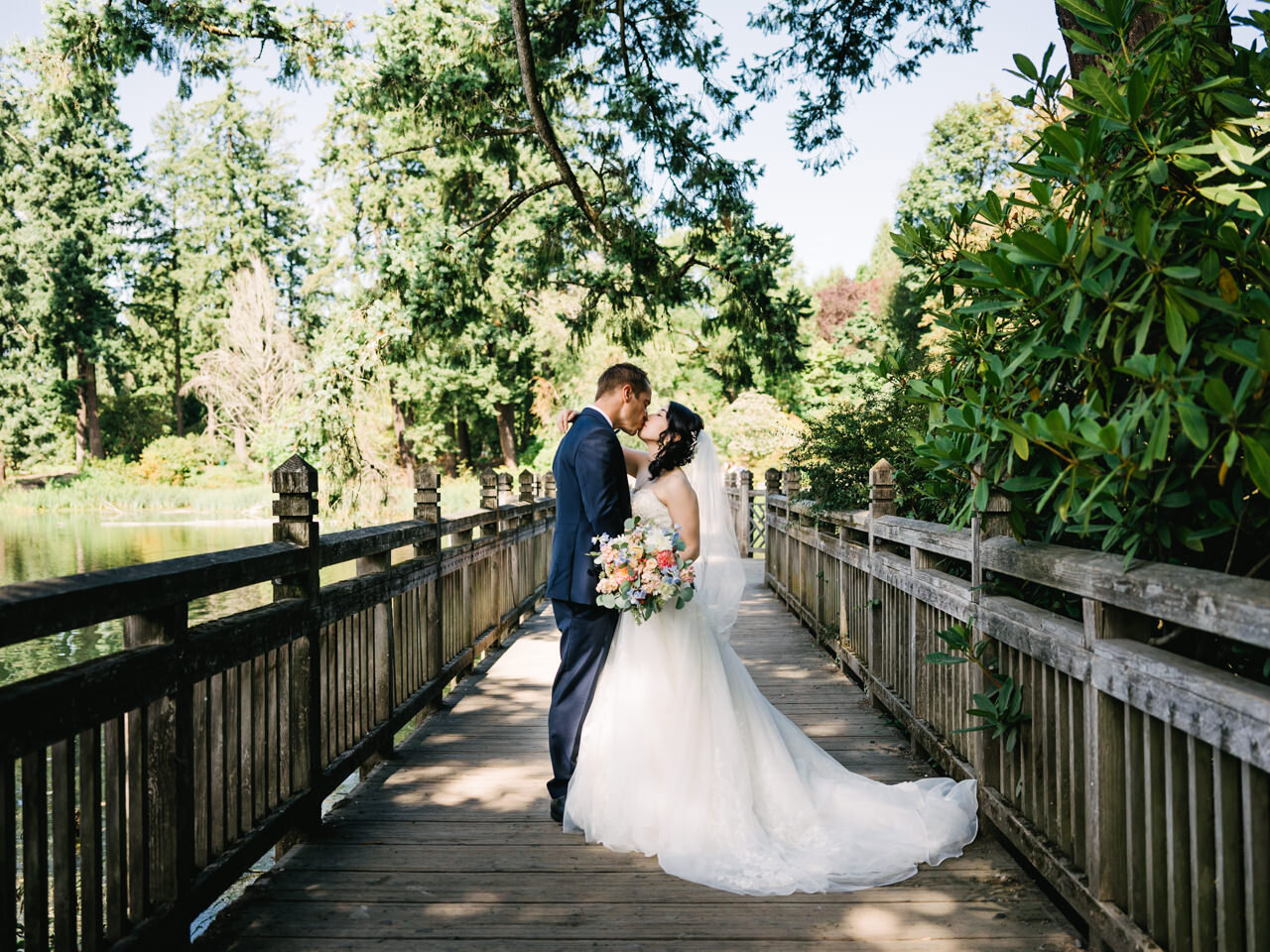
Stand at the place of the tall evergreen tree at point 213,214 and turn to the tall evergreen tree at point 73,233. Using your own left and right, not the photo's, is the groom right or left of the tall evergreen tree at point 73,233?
left

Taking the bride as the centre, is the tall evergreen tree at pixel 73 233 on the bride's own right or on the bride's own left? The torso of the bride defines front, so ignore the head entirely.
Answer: on the bride's own right

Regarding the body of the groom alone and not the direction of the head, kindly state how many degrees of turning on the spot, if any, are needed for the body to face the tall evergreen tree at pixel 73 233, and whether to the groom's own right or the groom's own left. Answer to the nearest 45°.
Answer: approximately 135° to the groom's own left

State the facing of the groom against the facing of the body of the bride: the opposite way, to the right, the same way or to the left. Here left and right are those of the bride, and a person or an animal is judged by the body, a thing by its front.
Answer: the opposite way

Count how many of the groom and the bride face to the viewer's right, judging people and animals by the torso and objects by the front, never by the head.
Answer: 1

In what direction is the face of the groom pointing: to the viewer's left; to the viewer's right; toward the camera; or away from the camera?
to the viewer's right

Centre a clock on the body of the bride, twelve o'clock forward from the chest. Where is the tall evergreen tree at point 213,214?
The tall evergreen tree is roughly at 2 o'clock from the bride.

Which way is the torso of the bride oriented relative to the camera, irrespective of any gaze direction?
to the viewer's left

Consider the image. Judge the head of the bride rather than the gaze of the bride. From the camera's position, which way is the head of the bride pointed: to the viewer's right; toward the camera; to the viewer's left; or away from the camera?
to the viewer's left

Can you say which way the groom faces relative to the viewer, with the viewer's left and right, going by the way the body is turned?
facing to the right of the viewer
